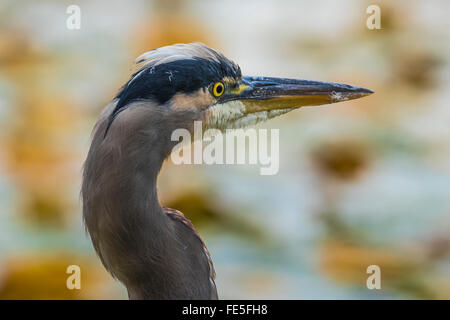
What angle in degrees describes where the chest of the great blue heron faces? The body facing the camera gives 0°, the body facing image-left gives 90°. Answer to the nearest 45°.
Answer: approximately 270°
